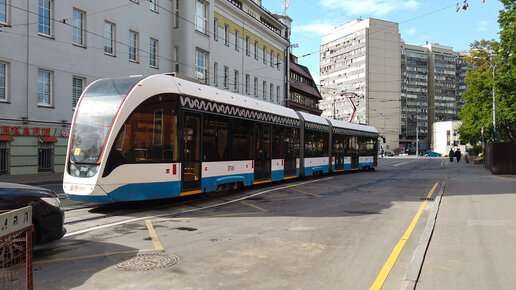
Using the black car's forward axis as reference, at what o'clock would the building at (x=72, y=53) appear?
The building is roughly at 9 o'clock from the black car.

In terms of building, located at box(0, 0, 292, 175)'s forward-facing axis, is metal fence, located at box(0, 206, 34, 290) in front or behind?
in front

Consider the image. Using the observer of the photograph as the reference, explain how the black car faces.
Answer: facing to the right of the viewer

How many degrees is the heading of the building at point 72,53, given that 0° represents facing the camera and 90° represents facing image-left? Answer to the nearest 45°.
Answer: approximately 315°

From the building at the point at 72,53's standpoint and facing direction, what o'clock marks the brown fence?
The brown fence is roughly at 11 o'clock from the building.
